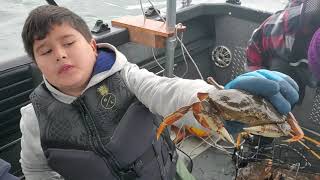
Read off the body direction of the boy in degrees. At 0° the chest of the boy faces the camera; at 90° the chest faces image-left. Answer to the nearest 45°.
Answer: approximately 0°

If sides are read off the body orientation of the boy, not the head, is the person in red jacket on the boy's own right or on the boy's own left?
on the boy's own left

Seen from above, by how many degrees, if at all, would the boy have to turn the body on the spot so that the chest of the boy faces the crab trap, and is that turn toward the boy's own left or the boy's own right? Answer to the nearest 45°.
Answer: approximately 90° to the boy's own left
